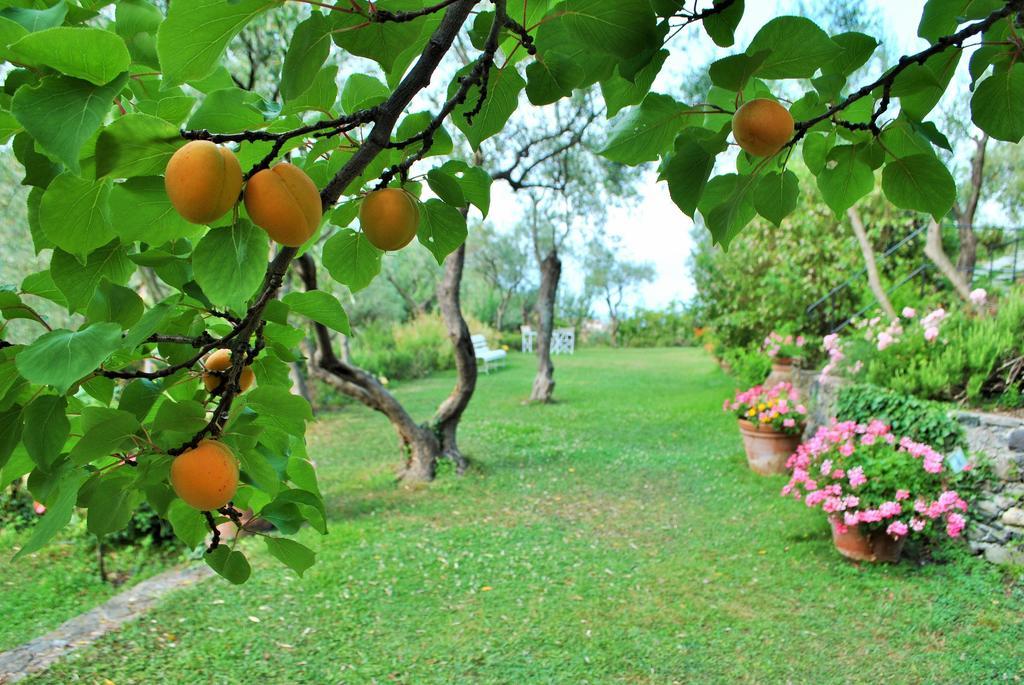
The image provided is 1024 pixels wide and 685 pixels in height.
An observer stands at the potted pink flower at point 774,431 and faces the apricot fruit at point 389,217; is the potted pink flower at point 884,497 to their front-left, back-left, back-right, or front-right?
front-left

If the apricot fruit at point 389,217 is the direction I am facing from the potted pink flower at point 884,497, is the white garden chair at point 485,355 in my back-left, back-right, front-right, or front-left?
back-right

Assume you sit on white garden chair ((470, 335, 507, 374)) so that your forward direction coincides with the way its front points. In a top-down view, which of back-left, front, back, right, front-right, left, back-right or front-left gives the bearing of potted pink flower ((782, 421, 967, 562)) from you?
front-right

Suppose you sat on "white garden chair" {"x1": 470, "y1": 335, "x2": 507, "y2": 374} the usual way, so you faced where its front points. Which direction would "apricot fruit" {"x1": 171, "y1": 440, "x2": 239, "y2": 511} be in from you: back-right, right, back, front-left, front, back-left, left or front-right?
front-right

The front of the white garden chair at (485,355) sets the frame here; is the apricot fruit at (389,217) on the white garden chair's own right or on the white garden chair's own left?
on the white garden chair's own right

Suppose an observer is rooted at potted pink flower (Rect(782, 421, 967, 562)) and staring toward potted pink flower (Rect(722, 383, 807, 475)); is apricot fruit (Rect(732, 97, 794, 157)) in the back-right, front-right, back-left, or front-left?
back-left

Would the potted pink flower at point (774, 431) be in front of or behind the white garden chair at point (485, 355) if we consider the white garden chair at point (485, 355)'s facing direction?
in front

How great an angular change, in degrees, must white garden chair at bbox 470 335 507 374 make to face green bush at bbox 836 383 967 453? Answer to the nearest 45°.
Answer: approximately 45° to its right

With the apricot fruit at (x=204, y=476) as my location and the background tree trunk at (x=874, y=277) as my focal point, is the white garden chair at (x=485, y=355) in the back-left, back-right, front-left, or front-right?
front-left

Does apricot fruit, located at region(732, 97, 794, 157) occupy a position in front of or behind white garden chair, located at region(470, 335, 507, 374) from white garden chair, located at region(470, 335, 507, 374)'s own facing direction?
in front
